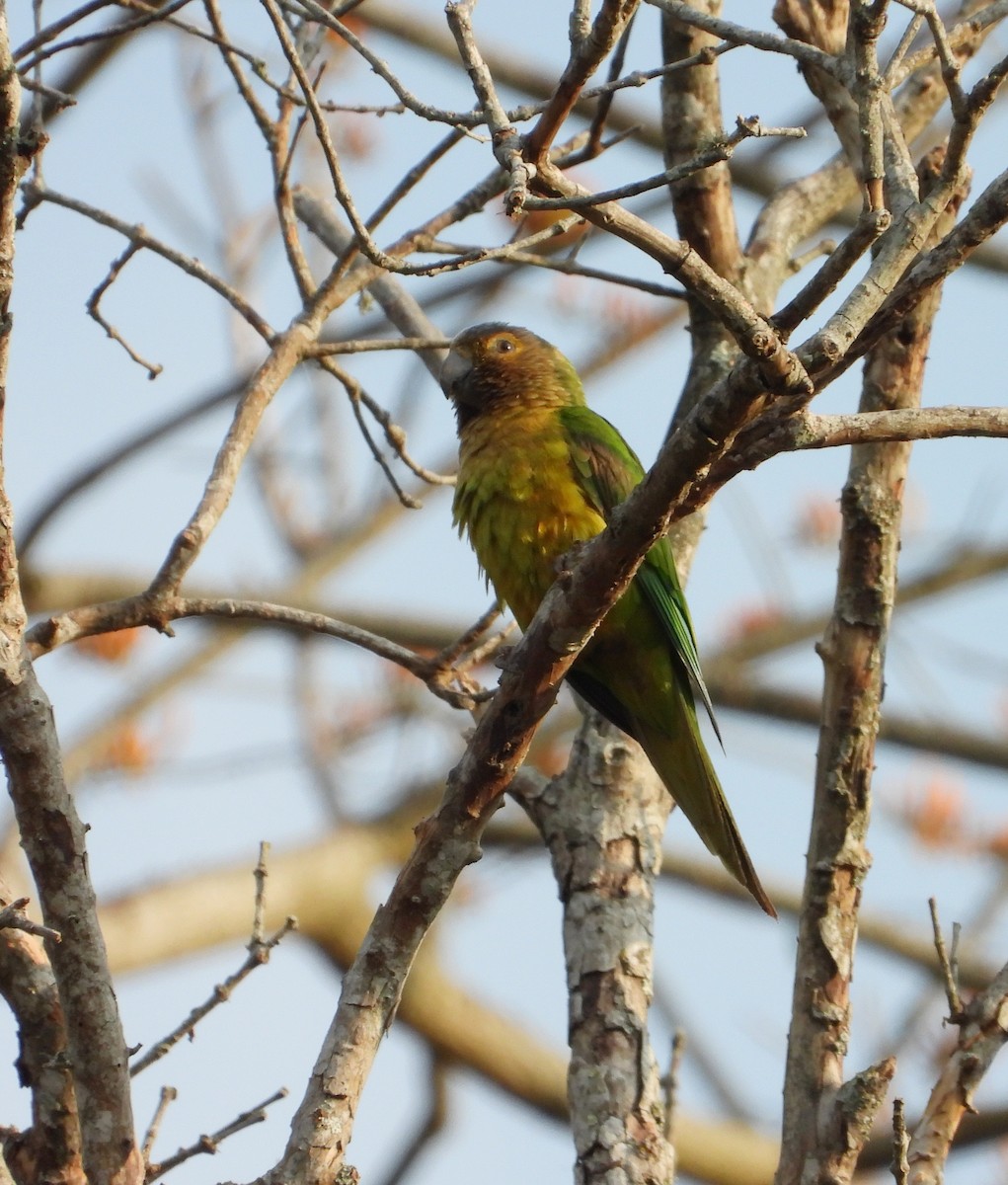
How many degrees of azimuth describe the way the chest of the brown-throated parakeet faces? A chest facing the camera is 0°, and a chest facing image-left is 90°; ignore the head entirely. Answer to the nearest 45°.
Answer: approximately 45°
